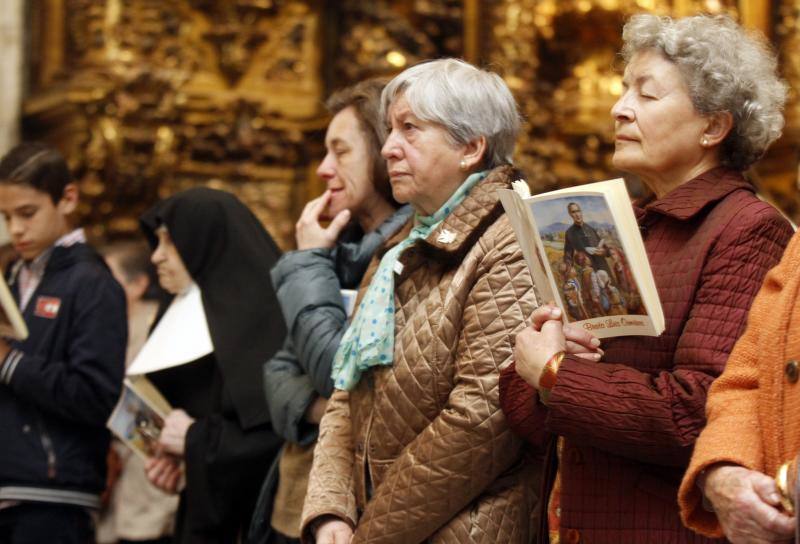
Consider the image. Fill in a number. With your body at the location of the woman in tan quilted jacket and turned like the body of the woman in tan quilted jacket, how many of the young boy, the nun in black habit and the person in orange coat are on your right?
2

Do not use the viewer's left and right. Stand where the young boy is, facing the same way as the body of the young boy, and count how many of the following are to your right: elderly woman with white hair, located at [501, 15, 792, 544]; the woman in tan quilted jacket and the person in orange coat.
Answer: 0

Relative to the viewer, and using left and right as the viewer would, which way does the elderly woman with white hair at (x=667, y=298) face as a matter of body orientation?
facing the viewer and to the left of the viewer

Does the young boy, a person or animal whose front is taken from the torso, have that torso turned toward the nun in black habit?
no

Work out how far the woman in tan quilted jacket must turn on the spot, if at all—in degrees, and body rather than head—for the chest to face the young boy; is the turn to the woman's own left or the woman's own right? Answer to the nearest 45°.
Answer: approximately 90° to the woman's own right

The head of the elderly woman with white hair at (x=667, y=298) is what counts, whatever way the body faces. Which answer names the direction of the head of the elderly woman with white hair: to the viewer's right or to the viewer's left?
to the viewer's left

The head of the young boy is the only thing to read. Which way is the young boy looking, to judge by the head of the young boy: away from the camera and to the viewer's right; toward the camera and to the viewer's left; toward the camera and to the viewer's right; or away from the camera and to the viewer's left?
toward the camera and to the viewer's left

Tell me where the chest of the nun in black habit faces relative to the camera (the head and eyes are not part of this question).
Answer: to the viewer's left

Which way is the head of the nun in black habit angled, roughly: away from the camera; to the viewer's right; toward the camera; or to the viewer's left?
to the viewer's left

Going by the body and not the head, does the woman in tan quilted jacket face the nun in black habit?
no

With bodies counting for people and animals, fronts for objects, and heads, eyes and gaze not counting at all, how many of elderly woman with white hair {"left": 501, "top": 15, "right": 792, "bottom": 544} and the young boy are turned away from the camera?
0

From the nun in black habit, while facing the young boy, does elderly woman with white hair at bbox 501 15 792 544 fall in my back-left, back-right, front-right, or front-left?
back-left

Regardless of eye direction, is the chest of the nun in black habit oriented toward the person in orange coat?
no

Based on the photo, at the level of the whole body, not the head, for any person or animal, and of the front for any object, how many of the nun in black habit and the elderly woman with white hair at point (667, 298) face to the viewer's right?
0

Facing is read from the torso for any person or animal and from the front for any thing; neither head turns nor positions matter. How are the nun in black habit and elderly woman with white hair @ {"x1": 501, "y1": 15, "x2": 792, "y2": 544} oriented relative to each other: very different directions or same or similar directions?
same or similar directions
